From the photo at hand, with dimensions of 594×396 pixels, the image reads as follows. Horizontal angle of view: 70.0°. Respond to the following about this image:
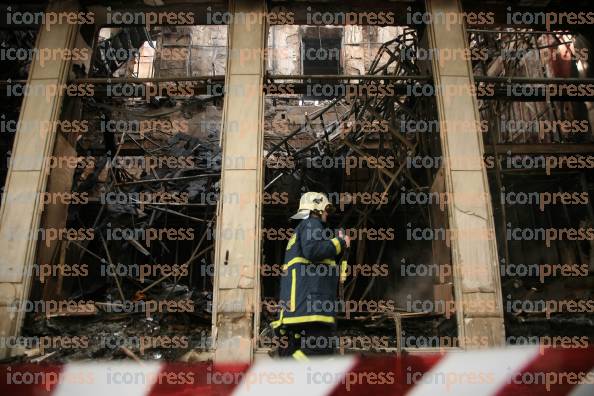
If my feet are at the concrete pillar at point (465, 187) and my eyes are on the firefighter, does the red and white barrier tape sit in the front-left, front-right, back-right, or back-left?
front-left

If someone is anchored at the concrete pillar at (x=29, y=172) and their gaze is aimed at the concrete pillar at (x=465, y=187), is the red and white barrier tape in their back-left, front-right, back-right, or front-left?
front-right

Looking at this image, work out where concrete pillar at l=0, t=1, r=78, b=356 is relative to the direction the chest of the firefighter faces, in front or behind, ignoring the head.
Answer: behind
